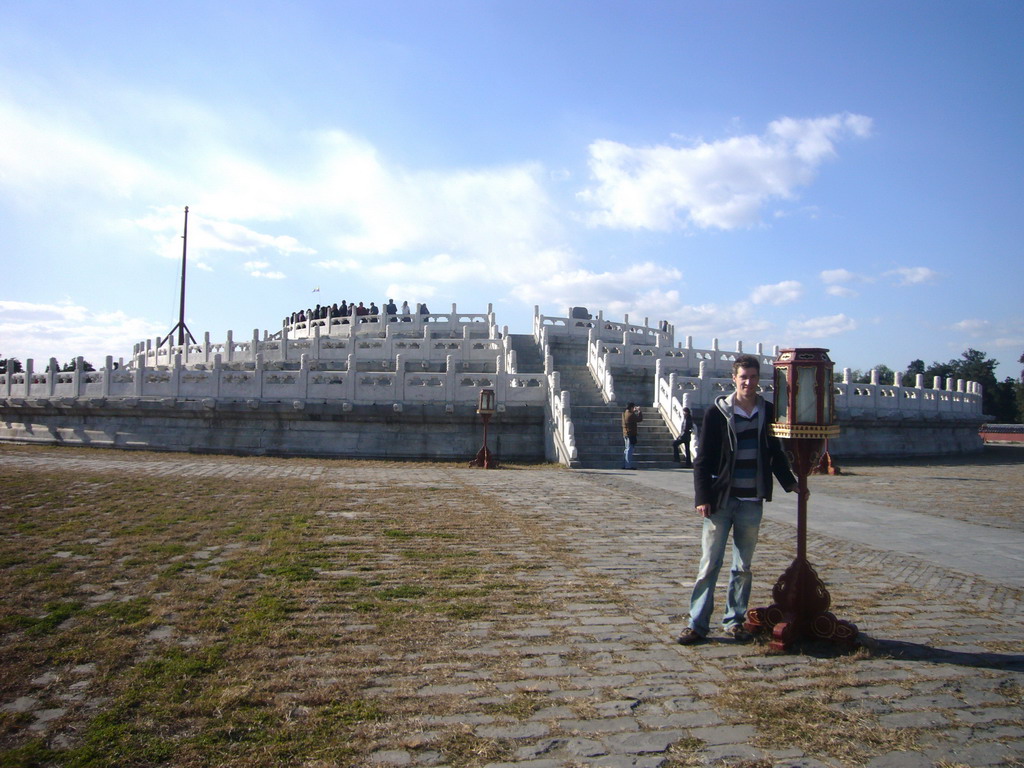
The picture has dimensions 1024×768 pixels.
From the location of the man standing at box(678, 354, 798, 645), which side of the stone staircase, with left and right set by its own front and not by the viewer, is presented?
front

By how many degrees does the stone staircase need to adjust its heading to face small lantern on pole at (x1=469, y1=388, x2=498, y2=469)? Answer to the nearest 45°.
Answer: approximately 45° to its right

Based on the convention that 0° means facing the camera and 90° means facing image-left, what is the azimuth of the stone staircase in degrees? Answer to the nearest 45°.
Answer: approximately 0°

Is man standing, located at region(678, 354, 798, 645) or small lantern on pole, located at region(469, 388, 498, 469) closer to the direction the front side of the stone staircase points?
the man standing

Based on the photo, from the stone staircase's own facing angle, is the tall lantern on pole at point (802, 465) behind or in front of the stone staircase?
in front
